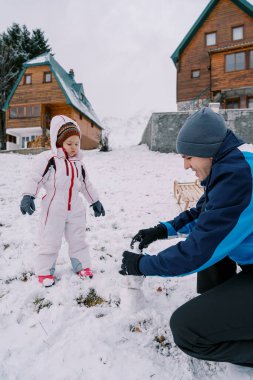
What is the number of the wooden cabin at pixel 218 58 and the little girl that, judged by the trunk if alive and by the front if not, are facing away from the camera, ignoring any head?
0

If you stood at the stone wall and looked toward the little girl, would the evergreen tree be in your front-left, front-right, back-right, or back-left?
back-right

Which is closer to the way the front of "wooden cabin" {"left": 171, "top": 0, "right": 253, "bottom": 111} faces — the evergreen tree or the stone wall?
the stone wall

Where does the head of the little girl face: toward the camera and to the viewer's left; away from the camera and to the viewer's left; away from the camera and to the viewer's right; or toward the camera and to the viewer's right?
toward the camera and to the viewer's right

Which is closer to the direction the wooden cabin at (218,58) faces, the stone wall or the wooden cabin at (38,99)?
the stone wall

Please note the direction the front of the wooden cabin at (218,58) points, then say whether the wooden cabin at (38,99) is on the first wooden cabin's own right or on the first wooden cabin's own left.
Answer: on the first wooden cabin's own right

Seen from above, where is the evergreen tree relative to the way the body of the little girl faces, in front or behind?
behind

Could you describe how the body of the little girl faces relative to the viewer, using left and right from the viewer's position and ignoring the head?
facing the viewer and to the right of the viewer

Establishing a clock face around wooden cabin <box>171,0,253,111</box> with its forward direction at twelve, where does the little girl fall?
The little girl is roughly at 12 o'clock from the wooden cabin.
